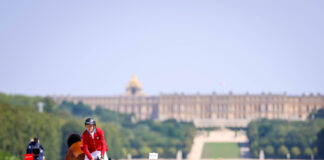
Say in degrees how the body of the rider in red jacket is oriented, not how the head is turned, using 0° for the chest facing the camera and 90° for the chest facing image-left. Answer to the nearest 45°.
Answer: approximately 45°
